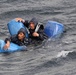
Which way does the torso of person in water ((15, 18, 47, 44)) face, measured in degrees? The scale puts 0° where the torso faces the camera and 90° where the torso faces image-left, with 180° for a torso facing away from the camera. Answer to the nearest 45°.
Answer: approximately 45°

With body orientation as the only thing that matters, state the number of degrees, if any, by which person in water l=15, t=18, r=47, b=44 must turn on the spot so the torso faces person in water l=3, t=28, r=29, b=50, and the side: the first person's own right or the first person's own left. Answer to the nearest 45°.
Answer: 0° — they already face them
